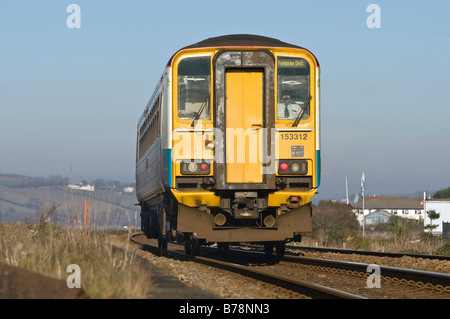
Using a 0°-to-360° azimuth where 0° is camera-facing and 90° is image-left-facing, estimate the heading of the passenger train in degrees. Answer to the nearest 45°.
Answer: approximately 0°

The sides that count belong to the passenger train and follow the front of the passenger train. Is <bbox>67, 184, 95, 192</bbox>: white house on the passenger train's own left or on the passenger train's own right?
on the passenger train's own right
